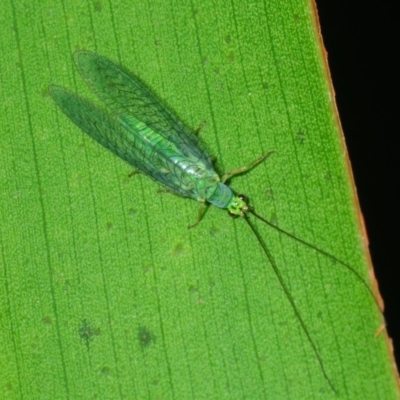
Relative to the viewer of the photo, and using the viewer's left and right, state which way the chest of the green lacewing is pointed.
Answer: facing the viewer and to the right of the viewer
